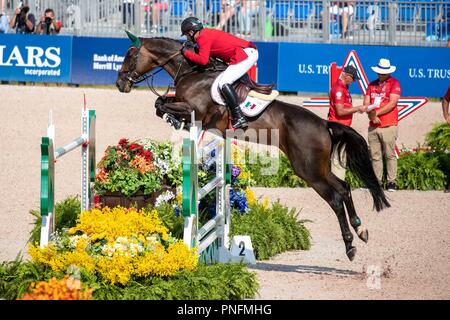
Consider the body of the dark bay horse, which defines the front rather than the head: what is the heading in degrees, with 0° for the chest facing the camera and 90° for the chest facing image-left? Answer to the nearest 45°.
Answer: approximately 90°

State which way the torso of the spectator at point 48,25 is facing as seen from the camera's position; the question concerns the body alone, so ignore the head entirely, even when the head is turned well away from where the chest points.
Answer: toward the camera

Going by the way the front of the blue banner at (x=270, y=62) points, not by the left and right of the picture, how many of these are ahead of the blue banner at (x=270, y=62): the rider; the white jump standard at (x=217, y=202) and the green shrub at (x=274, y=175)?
3

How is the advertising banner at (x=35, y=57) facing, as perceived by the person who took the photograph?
facing the viewer

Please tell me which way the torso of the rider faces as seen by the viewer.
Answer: to the viewer's left

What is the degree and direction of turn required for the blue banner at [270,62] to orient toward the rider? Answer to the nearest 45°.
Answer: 0° — it already faces them

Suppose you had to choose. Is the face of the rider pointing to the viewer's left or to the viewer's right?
to the viewer's left

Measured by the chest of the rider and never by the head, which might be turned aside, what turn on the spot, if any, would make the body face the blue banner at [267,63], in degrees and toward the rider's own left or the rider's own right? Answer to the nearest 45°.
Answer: approximately 90° to the rider's own right

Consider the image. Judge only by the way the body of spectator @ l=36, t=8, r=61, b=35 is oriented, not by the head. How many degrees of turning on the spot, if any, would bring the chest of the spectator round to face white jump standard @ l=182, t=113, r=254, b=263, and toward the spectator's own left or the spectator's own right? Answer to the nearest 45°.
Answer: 0° — they already face it
